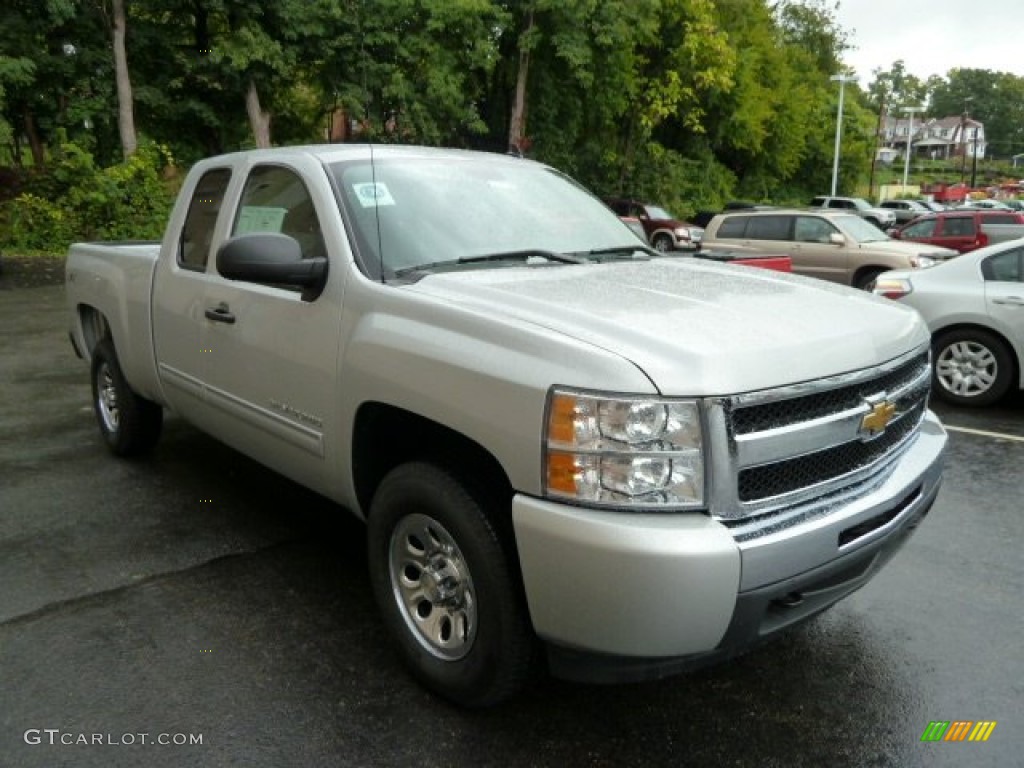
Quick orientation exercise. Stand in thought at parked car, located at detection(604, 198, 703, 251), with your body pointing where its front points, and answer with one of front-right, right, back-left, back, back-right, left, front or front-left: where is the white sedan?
front-right

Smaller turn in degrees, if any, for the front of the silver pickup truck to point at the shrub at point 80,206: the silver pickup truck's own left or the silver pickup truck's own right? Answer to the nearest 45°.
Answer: approximately 180°

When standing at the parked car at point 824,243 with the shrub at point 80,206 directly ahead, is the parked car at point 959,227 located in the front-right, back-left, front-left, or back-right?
back-right

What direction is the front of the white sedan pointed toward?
to the viewer's right

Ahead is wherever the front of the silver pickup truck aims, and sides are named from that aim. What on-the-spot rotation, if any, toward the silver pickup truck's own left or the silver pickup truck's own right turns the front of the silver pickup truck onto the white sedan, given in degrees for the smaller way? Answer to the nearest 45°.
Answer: approximately 90° to the silver pickup truck's own left

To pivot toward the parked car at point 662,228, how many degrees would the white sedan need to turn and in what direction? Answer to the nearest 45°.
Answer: approximately 135° to its left

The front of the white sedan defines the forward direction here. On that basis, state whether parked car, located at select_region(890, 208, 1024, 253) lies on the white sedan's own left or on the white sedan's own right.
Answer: on the white sedan's own left

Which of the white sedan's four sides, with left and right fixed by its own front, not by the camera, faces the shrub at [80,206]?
back

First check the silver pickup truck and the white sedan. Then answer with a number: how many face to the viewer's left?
0

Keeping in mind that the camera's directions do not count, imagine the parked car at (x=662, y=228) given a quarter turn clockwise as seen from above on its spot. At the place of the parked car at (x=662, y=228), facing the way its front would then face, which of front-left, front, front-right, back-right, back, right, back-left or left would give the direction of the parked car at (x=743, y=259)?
front-left

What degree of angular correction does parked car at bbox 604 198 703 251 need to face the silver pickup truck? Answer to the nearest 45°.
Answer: approximately 45° to its right

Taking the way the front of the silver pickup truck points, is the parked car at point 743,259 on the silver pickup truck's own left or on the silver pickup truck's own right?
on the silver pickup truck's own left
